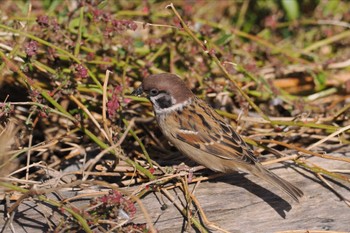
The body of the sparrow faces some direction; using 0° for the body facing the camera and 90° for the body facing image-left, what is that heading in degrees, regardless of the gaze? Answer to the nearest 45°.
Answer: approximately 90°
